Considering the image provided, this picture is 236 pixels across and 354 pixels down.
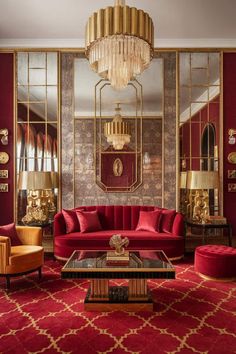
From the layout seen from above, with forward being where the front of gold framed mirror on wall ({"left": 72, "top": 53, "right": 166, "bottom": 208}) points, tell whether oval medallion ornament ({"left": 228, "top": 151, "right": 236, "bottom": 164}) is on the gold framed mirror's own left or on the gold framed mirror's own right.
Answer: on the gold framed mirror's own left

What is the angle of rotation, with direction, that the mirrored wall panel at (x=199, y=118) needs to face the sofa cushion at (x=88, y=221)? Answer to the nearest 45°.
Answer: approximately 45° to its right

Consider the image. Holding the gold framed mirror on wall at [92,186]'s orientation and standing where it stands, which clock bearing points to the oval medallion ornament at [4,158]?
The oval medallion ornament is roughly at 3 o'clock from the gold framed mirror on wall.

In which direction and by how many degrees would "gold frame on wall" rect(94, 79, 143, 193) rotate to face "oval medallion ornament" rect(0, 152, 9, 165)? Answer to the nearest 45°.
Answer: approximately 90° to its right

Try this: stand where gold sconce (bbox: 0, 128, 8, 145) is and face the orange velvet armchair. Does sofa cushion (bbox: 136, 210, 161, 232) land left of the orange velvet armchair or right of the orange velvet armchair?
left

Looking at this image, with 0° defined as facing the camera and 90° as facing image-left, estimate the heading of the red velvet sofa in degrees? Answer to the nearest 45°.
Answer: approximately 0°

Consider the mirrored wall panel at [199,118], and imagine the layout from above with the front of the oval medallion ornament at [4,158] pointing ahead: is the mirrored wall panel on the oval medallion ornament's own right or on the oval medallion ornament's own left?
on the oval medallion ornament's own left

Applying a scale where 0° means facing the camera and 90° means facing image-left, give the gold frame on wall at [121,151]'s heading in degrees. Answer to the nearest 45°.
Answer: approximately 0°

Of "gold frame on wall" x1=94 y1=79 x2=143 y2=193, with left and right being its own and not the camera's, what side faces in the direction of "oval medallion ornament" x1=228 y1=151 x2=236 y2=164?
left

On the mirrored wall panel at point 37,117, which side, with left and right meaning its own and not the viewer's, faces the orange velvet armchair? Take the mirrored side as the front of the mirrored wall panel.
front
